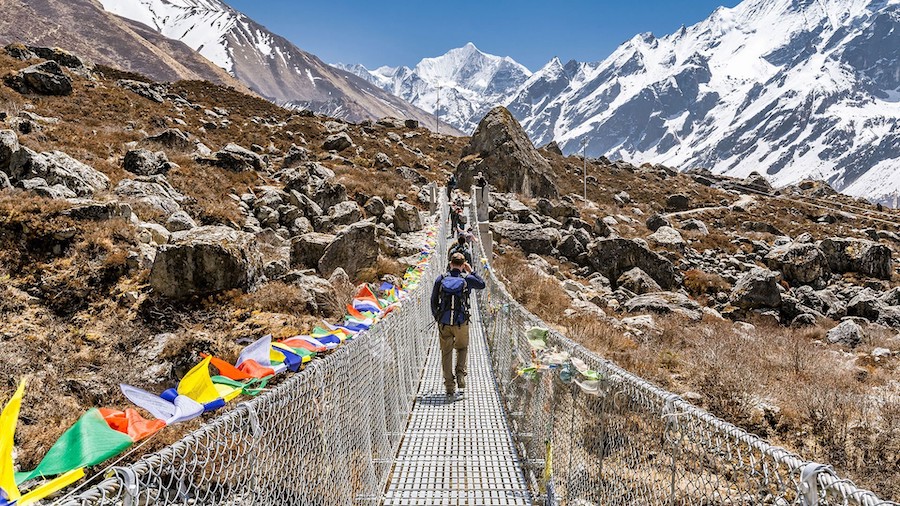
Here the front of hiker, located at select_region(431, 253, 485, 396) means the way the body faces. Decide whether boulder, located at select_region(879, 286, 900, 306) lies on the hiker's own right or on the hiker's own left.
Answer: on the hiker's own right

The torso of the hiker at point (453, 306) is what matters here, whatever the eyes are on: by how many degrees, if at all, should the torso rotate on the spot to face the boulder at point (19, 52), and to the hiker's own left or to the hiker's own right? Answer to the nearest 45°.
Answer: approximately 45° to the hiker's own left

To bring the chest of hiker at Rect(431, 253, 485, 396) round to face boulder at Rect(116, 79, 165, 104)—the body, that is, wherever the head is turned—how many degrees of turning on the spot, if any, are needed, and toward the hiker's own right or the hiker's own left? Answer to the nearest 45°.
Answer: approximately 45° to the hiker's own left

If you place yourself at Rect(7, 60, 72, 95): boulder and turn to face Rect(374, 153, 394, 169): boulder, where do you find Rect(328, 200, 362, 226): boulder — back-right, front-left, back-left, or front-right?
front-right

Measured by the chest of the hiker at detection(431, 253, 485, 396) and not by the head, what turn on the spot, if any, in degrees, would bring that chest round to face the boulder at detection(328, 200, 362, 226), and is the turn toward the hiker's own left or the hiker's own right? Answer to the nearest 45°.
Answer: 0° — they already face it

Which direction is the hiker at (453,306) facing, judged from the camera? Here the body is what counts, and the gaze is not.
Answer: away from the camera

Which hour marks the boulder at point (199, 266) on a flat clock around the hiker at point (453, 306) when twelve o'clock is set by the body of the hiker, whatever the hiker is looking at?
The boulder is roughly at 10 o'clock from the hiker.

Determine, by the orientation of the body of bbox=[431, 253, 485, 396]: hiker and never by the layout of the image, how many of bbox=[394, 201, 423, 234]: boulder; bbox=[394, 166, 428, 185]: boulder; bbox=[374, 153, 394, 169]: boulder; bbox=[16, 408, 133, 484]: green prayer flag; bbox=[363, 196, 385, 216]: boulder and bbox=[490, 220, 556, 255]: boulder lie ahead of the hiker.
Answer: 5

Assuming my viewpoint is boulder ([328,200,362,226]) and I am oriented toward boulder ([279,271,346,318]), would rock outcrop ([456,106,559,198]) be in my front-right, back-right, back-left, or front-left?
back-left

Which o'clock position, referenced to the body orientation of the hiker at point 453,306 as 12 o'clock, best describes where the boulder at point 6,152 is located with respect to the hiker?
The boulder is roughly at 10 o'clock from the hiker.

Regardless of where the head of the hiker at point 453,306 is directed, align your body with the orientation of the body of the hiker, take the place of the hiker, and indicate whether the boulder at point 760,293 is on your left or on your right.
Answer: on your right

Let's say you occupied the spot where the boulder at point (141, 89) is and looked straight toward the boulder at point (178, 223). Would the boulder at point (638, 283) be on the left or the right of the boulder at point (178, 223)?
left

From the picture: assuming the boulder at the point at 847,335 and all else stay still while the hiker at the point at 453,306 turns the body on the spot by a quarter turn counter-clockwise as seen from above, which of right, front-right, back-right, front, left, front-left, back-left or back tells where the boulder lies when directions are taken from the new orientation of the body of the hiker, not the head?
back-right

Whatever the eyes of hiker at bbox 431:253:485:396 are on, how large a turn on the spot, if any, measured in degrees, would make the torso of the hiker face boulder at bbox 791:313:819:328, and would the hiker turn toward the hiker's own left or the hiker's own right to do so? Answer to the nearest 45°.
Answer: approximately 45° to the hiker's own right

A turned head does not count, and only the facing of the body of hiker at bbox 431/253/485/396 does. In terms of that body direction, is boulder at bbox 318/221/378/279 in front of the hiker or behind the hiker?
in front

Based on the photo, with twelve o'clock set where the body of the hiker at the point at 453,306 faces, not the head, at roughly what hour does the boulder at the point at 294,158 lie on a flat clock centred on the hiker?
The boulder is roughly at 11 o'clock from the hiker.

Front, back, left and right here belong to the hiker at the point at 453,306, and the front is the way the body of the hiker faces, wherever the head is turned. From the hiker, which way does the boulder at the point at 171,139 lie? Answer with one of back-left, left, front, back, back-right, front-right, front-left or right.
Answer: front-left

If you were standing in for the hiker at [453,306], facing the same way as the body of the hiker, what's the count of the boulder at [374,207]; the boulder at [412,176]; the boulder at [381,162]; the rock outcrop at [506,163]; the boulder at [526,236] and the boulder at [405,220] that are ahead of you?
6

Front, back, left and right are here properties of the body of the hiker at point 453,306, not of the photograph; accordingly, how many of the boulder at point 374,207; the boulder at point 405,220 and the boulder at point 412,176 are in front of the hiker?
3

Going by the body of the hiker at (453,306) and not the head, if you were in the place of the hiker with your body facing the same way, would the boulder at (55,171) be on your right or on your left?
on your left

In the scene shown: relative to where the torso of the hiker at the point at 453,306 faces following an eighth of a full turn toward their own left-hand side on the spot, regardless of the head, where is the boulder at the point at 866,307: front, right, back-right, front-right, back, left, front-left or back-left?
right
